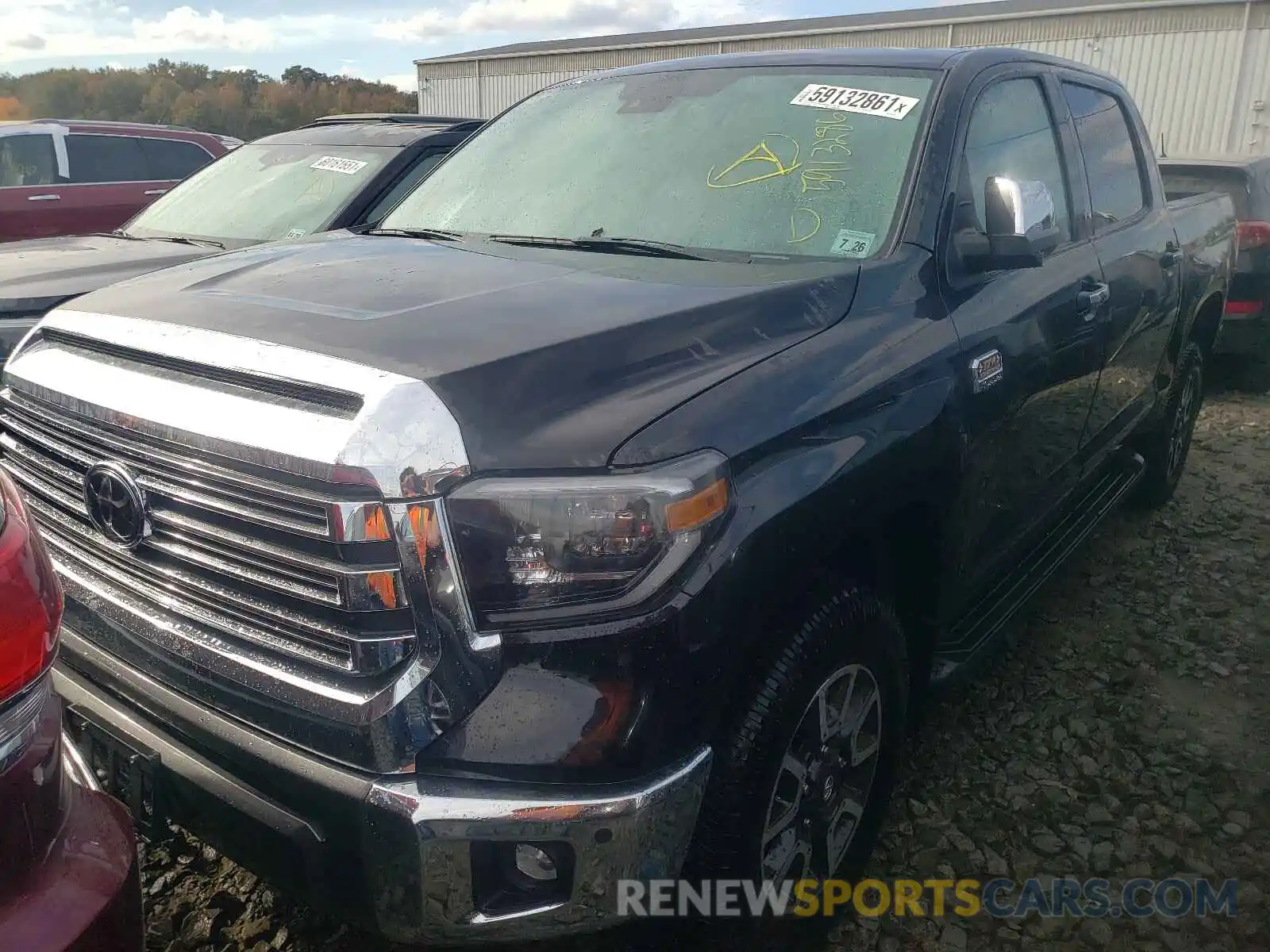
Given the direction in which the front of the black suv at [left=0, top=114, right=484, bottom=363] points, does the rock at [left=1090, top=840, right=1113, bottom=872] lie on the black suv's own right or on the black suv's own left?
on the black suv's own left

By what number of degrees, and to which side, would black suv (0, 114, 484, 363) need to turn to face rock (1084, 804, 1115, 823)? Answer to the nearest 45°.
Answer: approximately 90° to its left

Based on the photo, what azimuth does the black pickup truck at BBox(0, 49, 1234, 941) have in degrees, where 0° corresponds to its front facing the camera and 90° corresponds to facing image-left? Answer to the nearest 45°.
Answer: approximately 45°

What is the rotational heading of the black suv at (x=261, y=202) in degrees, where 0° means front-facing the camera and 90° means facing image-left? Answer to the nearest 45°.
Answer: approximately 45°

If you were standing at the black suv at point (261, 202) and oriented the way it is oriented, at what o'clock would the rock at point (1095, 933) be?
The rock is roughly at 10 o'clock from the black suv.
